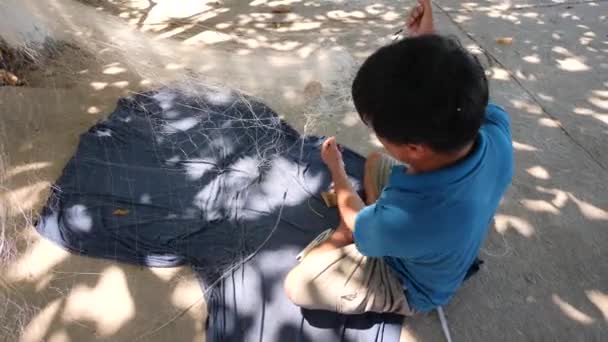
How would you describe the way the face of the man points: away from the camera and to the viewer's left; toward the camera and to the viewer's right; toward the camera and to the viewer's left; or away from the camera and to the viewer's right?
away from the camera and to the viewer's left

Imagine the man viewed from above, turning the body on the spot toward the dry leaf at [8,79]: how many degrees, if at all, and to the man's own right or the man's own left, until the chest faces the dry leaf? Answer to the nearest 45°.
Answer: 0° — they already face it

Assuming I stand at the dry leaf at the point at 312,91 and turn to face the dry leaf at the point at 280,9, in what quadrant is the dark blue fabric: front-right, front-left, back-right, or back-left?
back-left

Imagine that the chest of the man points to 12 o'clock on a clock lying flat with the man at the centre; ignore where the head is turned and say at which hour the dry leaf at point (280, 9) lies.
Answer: The dry leaf is roughly at 1 o'clock from the man.

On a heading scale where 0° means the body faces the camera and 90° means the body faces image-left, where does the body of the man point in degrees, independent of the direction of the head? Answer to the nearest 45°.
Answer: approximately 135°

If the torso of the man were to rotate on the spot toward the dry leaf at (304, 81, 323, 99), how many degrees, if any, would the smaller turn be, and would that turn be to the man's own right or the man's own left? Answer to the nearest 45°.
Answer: approximately 45° to the man's own right
